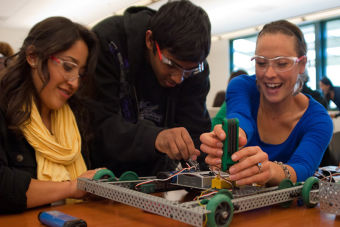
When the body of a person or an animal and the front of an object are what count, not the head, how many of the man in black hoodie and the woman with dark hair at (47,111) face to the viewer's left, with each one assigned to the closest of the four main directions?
0

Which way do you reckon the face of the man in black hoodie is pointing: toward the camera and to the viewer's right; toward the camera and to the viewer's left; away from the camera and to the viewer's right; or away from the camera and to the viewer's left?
toward the camera and to the viewer's right

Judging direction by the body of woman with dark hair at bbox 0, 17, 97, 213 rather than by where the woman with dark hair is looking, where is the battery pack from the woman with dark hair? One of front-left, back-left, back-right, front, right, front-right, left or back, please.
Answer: front-right

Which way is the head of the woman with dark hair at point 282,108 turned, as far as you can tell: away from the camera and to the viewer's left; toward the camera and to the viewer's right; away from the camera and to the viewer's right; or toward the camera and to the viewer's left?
toward the camera and to the viewer's left

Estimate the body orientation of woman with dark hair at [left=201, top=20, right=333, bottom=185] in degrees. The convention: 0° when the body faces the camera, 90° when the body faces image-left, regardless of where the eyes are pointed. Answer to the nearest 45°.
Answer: approximately 45°

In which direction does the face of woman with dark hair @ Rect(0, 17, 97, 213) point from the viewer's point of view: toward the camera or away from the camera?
toward the camera

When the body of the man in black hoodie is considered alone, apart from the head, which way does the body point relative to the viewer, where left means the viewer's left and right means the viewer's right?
facing the viewer and to the right of the viewer

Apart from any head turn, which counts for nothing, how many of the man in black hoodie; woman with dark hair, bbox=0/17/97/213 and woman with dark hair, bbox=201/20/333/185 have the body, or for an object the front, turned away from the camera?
0

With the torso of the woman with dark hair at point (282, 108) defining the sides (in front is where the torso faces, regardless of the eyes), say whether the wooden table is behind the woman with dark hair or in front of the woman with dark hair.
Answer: in front
